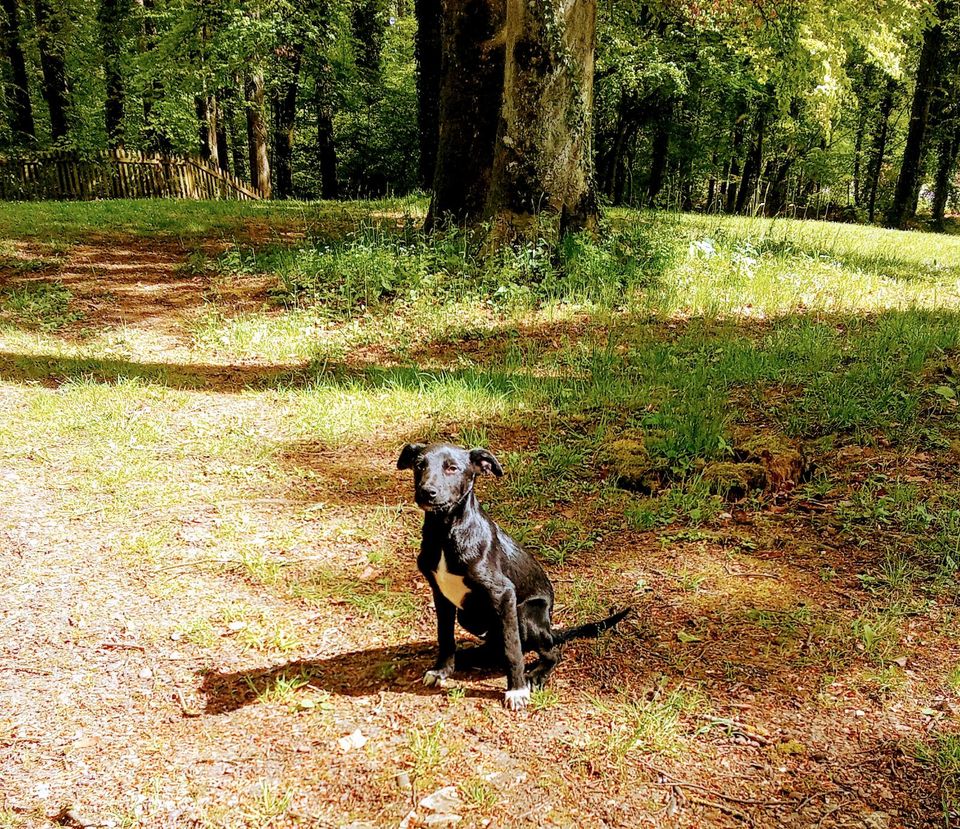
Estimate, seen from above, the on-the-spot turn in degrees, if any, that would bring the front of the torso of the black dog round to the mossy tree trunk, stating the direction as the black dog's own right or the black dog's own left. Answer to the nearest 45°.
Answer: approximately 135° to the black dog's own right

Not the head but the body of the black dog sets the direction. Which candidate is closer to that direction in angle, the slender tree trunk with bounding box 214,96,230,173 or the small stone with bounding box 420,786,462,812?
the small stone

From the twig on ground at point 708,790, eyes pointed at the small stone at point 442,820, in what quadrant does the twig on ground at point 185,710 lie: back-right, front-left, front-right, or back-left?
front-right

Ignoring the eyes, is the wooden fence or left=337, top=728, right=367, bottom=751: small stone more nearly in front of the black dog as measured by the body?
the small stone

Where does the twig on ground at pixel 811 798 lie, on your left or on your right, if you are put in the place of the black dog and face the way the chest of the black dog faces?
on your left

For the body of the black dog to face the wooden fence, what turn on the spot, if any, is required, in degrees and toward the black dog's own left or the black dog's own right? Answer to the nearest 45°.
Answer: approximately 90° to the black dog's own right

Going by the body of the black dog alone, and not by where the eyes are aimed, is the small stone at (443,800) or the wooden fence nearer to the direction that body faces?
the small stone

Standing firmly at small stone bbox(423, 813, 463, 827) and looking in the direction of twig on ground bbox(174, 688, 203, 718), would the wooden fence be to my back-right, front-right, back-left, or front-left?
front-right

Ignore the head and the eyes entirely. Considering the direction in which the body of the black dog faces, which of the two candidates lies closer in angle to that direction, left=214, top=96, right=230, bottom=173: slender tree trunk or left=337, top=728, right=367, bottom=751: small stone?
the small stone

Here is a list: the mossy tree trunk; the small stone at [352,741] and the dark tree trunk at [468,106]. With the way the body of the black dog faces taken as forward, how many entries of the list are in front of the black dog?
1

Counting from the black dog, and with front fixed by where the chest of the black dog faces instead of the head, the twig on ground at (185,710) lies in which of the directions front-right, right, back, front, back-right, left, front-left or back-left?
front-right

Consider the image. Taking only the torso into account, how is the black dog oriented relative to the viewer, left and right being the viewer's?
facing the viewer and to the left of the viewer

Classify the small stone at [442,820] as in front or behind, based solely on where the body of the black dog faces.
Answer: in front

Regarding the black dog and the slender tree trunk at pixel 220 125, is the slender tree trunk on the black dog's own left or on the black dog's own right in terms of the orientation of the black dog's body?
on the black dog's own right

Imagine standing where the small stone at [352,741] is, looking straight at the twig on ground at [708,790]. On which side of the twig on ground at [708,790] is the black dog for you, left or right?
left

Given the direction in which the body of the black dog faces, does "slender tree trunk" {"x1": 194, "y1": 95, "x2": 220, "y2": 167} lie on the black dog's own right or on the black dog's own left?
on the black dog's own right

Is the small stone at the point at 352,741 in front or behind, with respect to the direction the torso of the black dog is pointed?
in front

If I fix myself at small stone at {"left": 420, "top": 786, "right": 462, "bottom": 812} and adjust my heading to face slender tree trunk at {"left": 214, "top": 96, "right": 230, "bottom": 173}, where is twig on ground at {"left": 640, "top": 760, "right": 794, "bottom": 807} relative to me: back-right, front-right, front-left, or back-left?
back-right

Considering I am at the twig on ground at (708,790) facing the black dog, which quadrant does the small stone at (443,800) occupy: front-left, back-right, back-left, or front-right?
front-left
